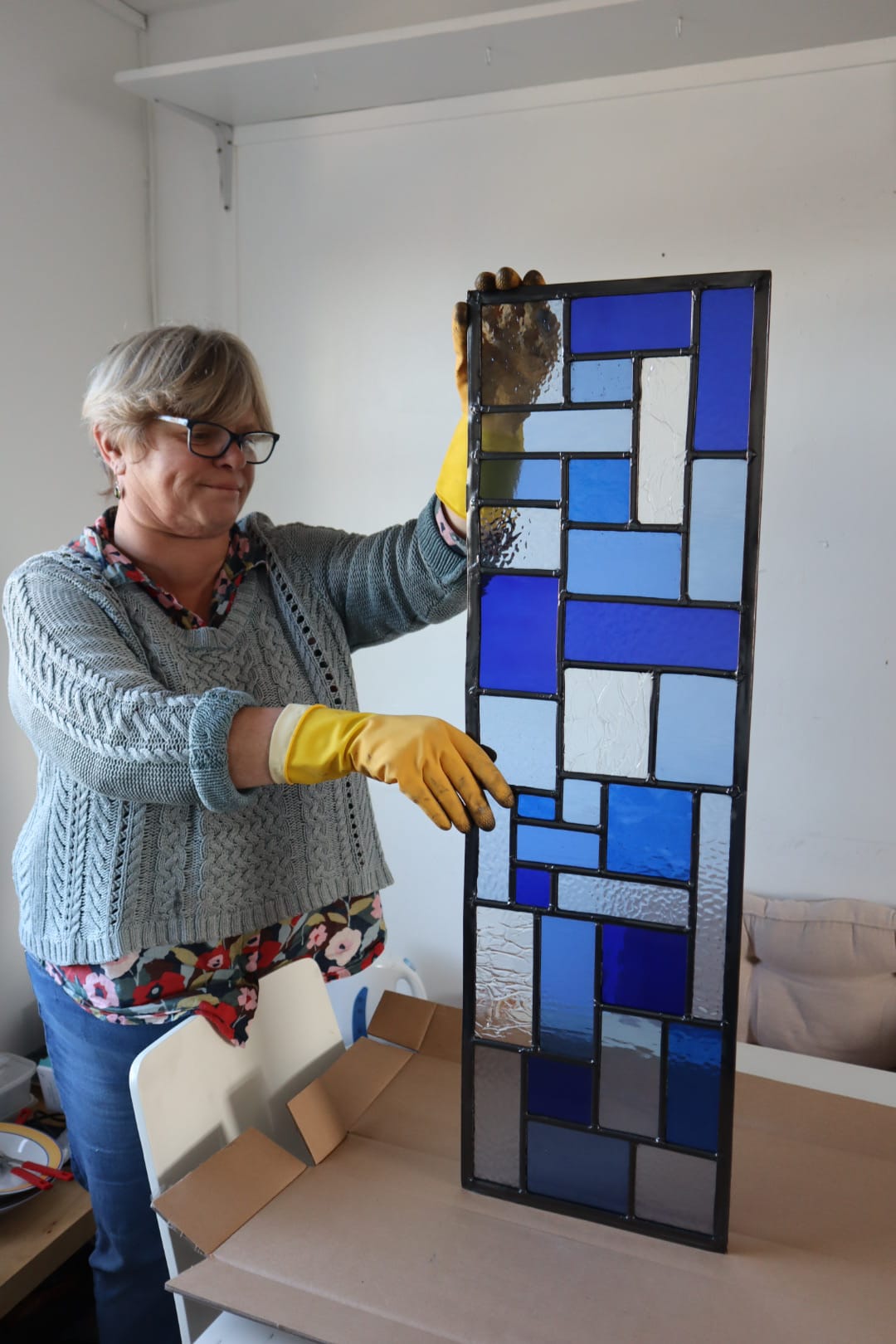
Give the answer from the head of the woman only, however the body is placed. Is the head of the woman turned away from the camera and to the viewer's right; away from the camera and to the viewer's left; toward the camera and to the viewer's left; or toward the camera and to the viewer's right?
toward the camera and to the viewer's right

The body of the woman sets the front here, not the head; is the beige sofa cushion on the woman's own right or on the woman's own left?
on the woman's own left

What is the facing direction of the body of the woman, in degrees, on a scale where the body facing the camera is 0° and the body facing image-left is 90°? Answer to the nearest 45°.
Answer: approximately 315°

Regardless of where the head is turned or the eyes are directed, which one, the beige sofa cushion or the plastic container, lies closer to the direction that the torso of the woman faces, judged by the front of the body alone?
the beige sofa cushion
